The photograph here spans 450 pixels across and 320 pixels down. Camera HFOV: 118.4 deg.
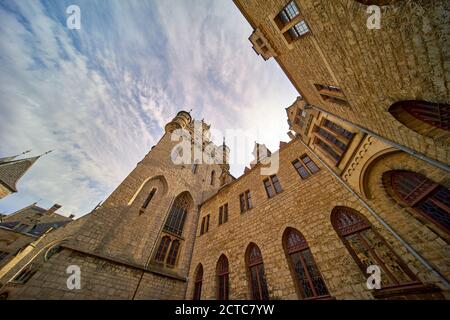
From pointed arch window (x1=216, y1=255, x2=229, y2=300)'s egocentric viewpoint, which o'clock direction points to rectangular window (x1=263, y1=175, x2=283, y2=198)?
The rectangular window is roughly at 9 o'clock from the pointed arch window.

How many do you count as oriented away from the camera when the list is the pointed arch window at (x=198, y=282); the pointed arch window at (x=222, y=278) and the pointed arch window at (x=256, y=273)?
0

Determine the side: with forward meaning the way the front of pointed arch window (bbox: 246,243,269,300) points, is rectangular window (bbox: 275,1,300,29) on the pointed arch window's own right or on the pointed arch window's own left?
on the pointed arch window's own left

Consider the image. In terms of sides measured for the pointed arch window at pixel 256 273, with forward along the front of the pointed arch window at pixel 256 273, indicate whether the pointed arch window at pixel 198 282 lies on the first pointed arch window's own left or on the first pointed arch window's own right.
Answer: on the first pointed arch window's own right

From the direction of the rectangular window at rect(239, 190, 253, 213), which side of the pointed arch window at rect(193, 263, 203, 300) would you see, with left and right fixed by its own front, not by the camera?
left

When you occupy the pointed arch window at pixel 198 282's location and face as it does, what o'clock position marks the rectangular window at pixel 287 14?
The rectangular window is roughly at 10 o'clock from the pointed arch window.

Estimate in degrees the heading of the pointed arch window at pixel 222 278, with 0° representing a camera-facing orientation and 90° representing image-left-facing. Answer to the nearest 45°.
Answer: approximately 45°

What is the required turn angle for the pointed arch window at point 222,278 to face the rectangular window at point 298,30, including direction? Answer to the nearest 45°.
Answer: approximately 45° to its left

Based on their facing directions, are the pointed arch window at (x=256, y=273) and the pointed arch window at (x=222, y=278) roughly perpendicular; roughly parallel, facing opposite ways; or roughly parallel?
roughly parallel

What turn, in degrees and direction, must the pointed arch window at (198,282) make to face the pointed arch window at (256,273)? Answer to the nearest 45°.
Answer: approximately 90° to its left

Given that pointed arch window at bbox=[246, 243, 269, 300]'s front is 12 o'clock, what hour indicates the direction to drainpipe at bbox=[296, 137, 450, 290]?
The drainpipe is roughly at 9 o'clock from the pointed arch window.

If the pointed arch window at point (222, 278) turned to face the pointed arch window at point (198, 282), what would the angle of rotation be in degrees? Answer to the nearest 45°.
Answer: approximately 90° to its right
